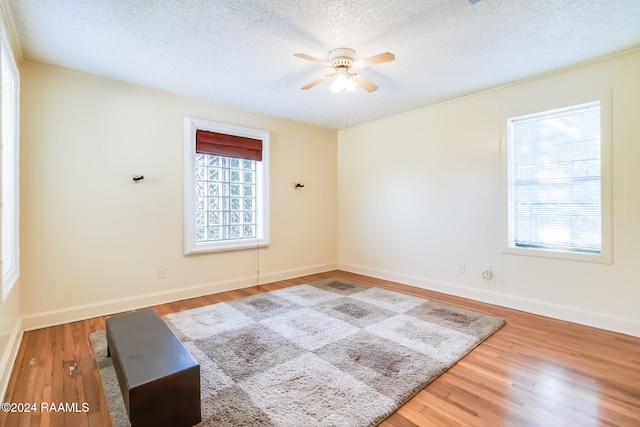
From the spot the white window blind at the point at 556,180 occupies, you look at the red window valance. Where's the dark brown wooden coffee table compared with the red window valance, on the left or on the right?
left

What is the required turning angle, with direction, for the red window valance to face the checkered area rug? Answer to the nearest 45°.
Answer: approximately 45° to its right

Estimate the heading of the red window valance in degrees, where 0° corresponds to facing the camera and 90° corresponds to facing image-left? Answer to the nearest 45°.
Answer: approximately 315°

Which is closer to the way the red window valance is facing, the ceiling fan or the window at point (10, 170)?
the ceiling fan

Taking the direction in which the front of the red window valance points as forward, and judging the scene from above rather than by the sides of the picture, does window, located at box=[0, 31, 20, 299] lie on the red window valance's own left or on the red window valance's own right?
on the red window valance's own right

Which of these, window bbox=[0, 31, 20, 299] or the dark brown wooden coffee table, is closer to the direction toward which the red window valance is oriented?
the dark brown wooden coffee table

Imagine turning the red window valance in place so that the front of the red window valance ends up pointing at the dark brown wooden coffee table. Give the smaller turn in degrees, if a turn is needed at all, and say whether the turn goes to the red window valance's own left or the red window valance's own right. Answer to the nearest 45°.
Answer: approximately 45° to the red window valance's own right
